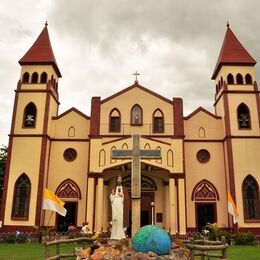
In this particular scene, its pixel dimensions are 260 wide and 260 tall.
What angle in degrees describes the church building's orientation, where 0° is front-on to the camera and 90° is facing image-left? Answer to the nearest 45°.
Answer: approximately 0°

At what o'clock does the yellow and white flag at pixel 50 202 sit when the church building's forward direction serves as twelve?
The yellow and white flag is roughly at 2 o'clock from the church building.

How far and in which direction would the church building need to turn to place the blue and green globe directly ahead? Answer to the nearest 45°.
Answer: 0° — it already faces it

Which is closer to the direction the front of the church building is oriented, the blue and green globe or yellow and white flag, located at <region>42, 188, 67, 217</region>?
the blue and green globe

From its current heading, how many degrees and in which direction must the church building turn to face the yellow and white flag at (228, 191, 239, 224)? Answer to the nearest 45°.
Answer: approximately 90° to its left
